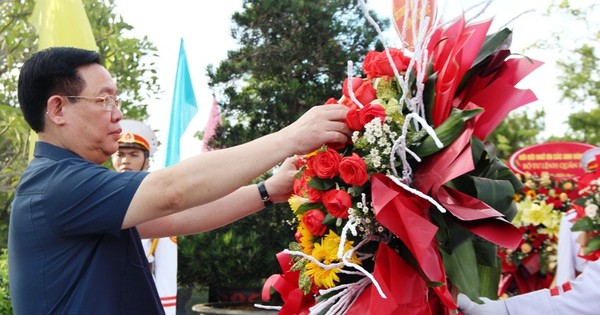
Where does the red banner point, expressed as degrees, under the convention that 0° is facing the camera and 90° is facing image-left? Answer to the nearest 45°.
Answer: approximately 0°

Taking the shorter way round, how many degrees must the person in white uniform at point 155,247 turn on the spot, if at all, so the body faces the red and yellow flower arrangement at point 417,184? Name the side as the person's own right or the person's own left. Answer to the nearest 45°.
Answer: approximately 45° to the person's own left

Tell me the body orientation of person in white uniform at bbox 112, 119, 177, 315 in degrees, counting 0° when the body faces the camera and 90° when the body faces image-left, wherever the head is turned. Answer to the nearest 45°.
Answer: approximately 45°
